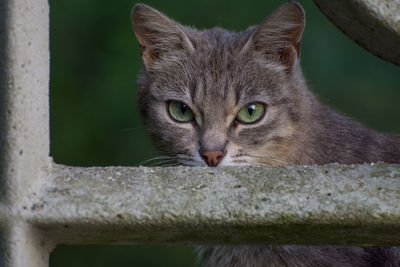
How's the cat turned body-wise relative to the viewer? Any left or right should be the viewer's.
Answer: facing the viewer and to the left of the viewer

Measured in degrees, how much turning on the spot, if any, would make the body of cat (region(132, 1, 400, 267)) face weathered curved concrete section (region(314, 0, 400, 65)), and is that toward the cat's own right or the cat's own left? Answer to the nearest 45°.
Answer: approximately 45° to the cat's own left
